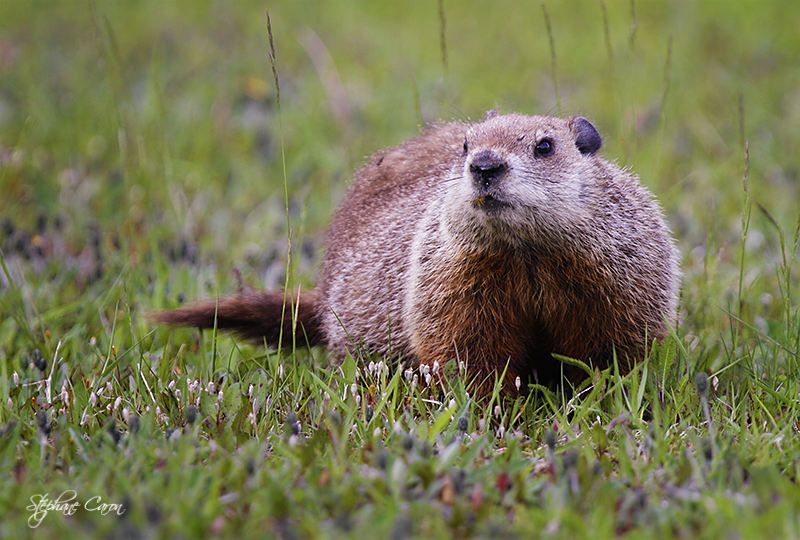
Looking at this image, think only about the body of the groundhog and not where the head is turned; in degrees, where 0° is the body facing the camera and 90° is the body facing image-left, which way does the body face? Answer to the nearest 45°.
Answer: approximately 315°
